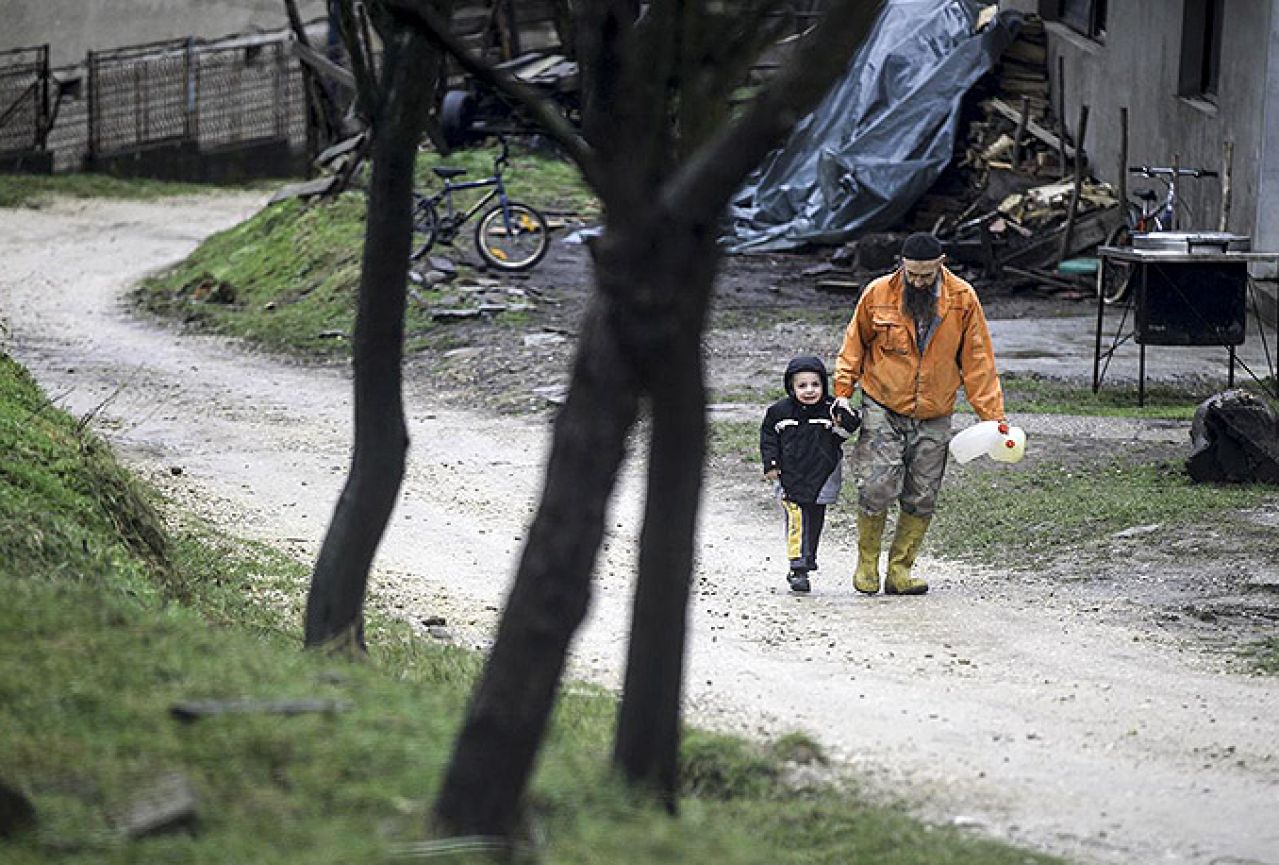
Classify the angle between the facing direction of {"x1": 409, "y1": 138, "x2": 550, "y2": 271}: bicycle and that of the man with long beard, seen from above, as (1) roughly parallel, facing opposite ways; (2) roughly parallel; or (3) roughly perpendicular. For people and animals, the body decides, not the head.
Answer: roughly perpendicular

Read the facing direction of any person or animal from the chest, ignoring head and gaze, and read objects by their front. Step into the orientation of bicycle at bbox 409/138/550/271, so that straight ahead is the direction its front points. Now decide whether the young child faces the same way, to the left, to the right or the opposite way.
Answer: to the right

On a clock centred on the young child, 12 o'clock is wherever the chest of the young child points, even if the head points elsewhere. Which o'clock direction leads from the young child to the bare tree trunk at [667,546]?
The bare tree trunk is roughly at 12 o'clock from the young child.

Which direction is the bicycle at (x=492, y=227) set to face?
to the viewer's right

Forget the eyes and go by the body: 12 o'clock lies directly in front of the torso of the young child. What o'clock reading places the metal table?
The metal table is roughly at 7 o'clock from the young child.

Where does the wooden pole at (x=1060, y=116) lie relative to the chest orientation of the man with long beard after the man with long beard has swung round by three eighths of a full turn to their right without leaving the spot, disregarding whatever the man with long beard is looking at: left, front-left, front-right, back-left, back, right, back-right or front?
front-right

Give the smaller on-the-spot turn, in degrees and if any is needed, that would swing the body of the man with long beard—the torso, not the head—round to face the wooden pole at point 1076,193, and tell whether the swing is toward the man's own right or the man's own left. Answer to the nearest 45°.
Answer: approximately 180°

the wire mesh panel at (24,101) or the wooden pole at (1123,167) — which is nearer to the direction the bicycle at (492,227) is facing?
the wooden pole

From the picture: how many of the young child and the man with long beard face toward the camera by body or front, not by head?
2

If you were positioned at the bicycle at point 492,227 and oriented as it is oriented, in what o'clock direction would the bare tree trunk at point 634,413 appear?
The bare tree trunk is roughly at 3 o'clock from the bicycle.

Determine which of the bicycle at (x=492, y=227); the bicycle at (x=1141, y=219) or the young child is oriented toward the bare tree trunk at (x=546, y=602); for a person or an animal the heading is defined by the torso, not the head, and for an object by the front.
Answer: the young child
